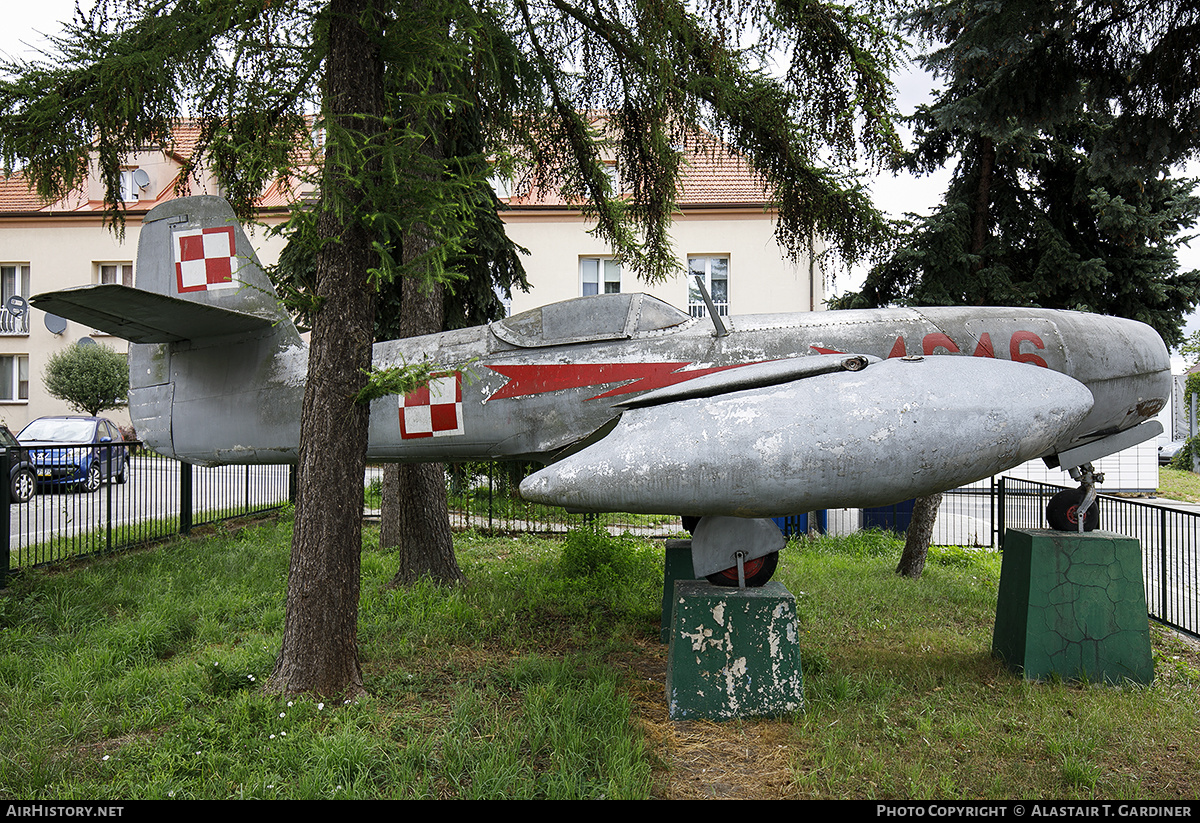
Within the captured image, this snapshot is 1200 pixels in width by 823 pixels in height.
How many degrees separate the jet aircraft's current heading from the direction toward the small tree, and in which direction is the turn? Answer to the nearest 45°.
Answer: approximately 135° to its left

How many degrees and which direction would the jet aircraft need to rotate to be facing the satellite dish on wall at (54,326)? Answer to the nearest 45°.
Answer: approximately 135° to its left

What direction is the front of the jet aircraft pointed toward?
to the viewer's right

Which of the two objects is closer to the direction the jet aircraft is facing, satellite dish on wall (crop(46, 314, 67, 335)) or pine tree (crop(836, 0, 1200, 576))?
the pine tree

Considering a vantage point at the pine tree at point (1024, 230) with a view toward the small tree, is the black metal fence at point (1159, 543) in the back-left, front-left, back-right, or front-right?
back-left
